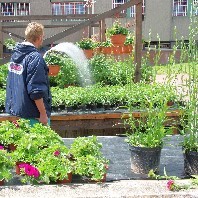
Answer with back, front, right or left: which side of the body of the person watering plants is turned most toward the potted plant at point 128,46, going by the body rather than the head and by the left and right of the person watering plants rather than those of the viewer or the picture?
front

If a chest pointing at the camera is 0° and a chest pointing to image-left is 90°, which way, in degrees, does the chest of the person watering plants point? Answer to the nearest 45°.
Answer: approximately 225°

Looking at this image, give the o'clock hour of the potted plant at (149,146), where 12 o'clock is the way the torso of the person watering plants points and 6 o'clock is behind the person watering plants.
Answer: The potted plant is roughly at 3 o'clock from the person watering plants.

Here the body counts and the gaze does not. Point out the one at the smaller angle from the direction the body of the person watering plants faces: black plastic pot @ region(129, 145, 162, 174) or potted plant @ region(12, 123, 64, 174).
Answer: the black plastic pot

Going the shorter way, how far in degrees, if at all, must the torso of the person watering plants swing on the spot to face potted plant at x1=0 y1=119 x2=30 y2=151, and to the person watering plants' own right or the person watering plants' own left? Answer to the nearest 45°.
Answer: approximately 135° to the person watering plants' own right

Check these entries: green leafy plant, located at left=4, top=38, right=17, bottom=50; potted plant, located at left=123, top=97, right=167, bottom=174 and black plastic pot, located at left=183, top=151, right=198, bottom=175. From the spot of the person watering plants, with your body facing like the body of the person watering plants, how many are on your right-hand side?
2

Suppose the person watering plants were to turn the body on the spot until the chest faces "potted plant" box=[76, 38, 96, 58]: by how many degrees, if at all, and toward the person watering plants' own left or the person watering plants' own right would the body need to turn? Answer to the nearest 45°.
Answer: approximately 45° to the person watering plants' own left

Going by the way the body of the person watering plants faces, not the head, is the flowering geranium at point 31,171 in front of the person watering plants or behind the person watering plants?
behind

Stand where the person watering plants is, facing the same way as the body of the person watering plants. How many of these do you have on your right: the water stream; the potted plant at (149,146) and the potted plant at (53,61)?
1

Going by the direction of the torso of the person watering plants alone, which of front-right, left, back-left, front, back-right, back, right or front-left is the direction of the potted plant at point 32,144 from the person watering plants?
back-right

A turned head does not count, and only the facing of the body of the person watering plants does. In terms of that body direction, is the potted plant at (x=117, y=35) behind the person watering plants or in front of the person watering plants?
in front

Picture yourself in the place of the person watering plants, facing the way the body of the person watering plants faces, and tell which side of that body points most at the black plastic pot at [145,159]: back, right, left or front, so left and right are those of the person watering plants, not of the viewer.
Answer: right
